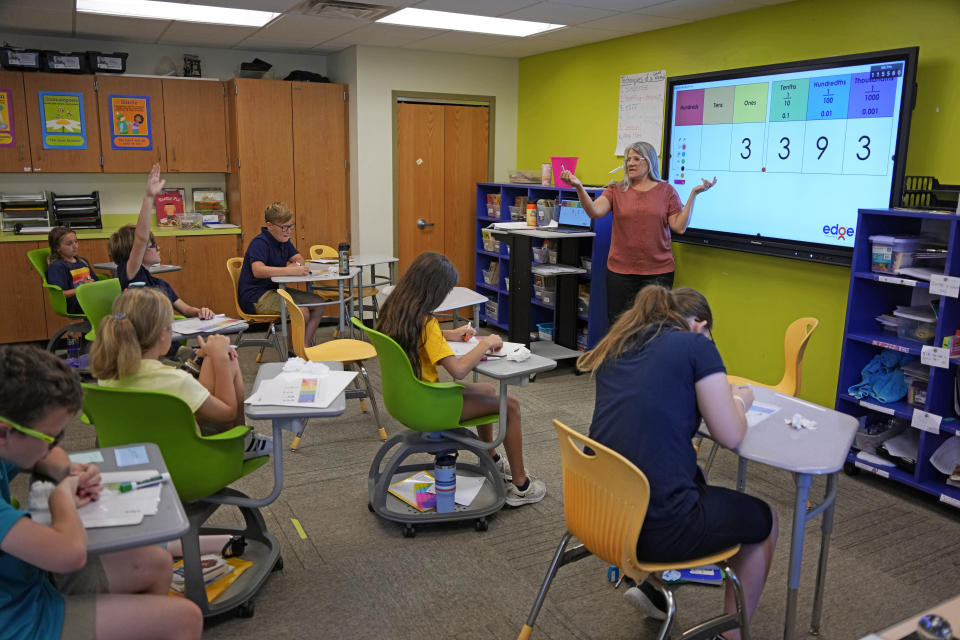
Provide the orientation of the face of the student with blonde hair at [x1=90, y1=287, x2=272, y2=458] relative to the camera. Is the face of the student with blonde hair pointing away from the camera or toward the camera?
away from the camera

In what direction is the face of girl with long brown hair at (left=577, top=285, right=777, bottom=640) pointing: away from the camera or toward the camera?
away from the camera

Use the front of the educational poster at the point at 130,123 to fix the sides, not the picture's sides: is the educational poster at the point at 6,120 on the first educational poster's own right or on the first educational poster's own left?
on the first educational poster's own right

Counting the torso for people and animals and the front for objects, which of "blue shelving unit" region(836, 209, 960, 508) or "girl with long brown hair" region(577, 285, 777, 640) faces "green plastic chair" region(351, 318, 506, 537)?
the blue shelving unit

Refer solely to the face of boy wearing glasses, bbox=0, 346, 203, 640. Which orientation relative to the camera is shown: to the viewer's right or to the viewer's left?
to the viewer's right

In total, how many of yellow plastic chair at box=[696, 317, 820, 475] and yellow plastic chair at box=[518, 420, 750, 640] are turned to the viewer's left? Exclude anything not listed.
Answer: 1

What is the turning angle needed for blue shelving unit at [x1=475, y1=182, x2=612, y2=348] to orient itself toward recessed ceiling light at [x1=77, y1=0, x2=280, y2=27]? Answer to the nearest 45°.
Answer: approximately 45° to its right

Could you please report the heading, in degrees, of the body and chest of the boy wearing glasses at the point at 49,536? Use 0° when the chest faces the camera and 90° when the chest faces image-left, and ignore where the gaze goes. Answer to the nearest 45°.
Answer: approximately 270°

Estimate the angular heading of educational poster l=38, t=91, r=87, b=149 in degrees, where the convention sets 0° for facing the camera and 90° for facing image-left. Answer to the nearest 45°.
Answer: approximately 0°

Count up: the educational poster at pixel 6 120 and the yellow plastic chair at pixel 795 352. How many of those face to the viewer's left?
1

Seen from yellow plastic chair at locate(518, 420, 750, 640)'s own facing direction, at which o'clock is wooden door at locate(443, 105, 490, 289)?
The wooden door is roughly at 10 o'clock from the yellow plastic chair.

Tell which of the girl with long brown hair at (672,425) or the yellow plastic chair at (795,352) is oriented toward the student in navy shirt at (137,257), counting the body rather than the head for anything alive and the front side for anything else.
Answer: the yellow plastic chair
